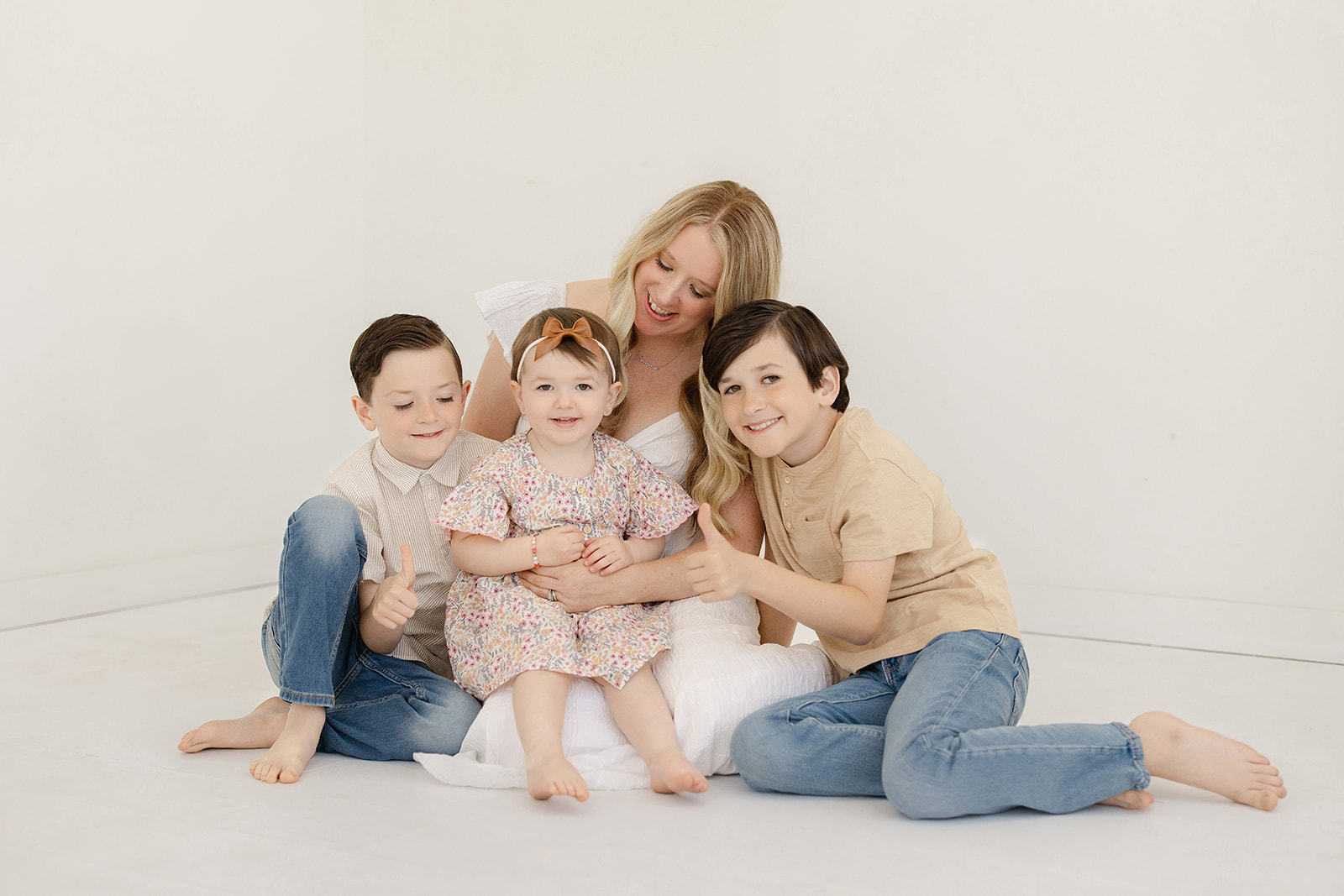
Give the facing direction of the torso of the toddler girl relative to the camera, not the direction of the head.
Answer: toward the camera

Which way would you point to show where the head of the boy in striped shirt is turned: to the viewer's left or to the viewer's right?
to the viewer's right

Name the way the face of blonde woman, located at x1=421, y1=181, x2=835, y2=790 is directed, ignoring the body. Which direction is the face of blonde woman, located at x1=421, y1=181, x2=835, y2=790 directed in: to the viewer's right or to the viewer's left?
to the viewer's left

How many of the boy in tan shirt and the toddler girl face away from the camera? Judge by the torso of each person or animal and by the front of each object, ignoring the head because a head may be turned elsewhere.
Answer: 0

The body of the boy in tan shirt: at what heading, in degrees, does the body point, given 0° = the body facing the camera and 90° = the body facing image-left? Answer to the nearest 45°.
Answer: approximately 45°
